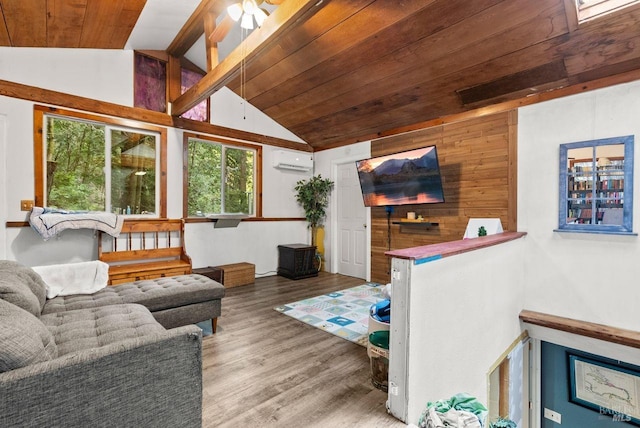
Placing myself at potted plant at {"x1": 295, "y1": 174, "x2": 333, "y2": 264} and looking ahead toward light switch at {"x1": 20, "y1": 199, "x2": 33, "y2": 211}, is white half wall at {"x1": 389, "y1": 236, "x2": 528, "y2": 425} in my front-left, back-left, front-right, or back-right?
front-left

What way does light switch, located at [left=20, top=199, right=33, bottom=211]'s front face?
toward the camera

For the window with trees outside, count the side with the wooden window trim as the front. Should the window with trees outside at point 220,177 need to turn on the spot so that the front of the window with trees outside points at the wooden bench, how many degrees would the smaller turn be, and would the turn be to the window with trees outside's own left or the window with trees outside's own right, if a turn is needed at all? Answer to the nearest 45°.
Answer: approximately 90° to the window with trees outside's own right

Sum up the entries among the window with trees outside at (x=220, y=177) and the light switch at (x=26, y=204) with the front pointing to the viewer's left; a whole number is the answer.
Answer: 0

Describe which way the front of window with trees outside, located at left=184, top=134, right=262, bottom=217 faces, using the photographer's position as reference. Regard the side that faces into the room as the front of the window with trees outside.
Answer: facing the viewer and to the right of the viewer

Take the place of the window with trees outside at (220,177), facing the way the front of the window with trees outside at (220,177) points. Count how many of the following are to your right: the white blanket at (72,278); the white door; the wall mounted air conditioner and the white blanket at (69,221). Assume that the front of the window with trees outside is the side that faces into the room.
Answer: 2

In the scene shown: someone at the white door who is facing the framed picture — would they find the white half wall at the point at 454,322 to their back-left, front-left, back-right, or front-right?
front-right

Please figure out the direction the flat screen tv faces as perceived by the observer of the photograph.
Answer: facing the viewer and to the left of the viewer

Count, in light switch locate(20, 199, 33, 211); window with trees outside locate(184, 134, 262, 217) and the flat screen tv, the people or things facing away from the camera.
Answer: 0

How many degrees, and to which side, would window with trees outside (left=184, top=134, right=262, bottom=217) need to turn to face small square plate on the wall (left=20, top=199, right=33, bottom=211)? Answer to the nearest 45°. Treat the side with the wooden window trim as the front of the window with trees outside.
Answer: approximately 90° to its right

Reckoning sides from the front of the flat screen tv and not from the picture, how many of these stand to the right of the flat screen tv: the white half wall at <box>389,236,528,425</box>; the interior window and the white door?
1

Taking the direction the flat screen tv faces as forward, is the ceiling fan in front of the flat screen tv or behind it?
in front

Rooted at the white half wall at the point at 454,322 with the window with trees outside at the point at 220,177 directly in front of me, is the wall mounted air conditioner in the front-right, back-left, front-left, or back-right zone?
front-right

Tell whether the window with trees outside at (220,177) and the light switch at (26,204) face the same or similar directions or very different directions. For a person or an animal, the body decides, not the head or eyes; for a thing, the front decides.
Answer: same or similar directions

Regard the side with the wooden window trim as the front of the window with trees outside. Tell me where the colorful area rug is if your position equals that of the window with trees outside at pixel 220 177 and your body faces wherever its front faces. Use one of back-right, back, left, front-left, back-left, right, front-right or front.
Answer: front

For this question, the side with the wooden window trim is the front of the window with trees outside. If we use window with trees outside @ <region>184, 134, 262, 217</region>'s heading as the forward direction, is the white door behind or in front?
in front
